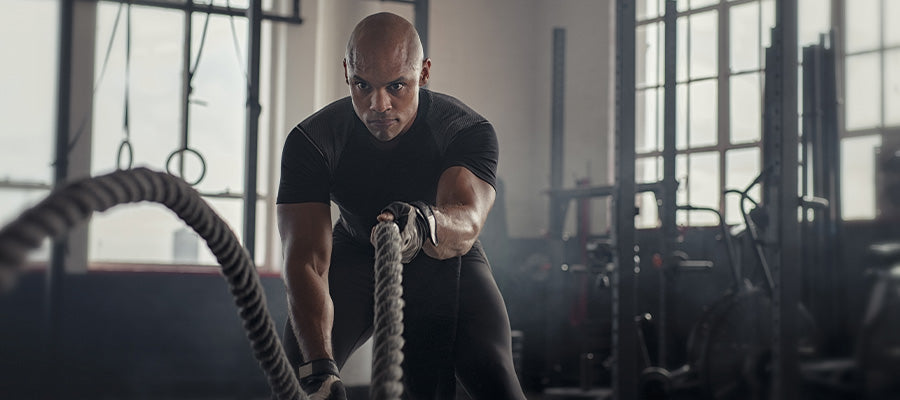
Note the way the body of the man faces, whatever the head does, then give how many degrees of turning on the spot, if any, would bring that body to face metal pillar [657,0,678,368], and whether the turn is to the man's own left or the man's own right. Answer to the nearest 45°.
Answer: approximately 135° to the man's own left

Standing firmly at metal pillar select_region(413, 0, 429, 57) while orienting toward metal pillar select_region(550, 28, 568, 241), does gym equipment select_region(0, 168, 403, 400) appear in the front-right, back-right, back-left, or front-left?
back-right

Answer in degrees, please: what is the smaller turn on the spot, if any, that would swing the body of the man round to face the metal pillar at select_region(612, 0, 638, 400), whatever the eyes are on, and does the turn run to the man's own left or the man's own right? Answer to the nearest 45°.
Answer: approximately 135° to the man's own left

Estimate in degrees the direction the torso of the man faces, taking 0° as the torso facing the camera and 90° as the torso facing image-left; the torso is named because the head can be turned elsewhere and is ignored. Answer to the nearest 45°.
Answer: approximately 0°

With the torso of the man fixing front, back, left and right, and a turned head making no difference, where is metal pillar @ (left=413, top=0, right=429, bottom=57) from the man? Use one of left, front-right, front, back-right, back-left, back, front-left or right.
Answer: back
